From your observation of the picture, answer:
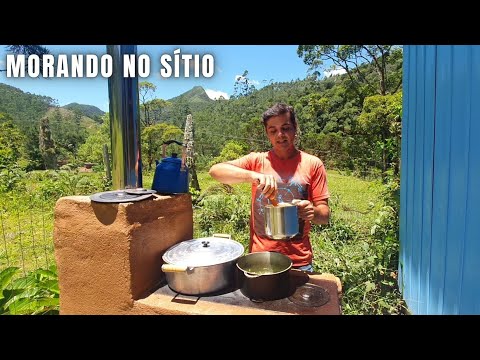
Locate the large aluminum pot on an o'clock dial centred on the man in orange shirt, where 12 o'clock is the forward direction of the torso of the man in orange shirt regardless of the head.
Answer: The large aluminum pot is roughly at 1 o'clock from the man in orange shirt.

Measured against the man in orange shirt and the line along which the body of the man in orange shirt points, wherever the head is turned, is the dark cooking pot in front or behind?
in front

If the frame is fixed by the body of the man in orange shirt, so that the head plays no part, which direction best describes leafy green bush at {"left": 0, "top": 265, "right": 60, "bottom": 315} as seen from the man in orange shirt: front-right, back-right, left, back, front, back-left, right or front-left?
right

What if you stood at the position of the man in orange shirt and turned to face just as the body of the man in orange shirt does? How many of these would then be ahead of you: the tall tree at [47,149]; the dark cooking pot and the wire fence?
1

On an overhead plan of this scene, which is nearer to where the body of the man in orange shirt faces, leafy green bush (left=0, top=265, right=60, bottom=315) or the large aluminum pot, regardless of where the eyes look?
the large aluminum pot

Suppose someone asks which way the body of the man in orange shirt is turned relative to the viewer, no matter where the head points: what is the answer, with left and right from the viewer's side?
facing the viewer

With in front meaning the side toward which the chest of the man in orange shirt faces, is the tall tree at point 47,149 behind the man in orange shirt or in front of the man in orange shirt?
behind

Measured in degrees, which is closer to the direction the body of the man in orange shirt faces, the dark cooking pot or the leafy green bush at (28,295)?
the dark cooking pot

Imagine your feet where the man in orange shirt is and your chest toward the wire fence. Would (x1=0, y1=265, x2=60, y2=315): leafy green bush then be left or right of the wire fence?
left

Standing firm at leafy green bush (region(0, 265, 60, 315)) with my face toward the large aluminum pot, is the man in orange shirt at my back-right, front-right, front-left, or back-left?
front-left

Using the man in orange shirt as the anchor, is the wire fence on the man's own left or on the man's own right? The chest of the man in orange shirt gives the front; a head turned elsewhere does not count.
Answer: on the man's own right

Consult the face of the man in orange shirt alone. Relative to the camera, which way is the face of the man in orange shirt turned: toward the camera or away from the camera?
toward the camera

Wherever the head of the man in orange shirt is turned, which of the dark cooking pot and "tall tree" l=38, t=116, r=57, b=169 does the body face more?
the dark cooking pot
